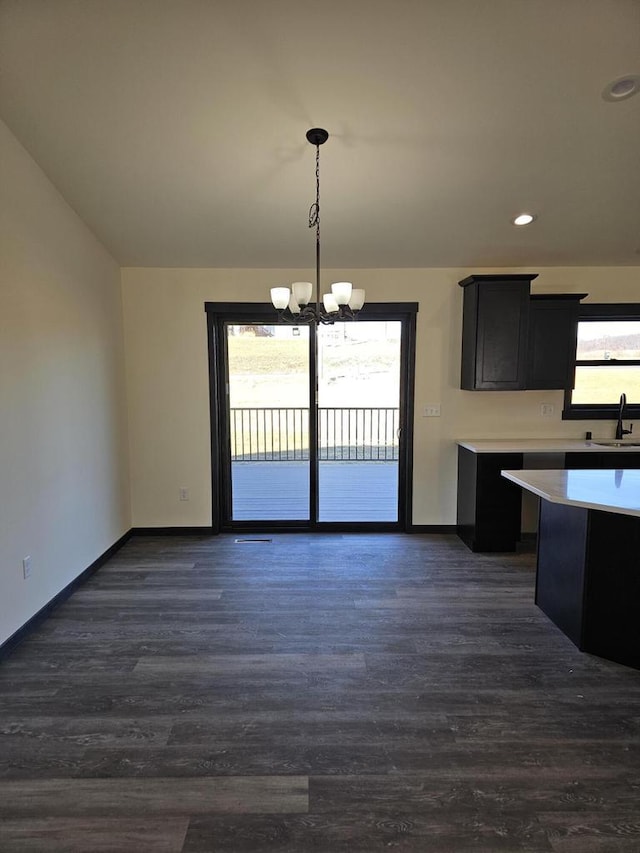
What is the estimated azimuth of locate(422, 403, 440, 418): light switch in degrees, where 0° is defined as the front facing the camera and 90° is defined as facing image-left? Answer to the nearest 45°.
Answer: approximately 0°

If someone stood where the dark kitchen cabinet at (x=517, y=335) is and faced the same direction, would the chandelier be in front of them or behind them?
in front

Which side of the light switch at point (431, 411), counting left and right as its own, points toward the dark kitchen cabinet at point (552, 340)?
left

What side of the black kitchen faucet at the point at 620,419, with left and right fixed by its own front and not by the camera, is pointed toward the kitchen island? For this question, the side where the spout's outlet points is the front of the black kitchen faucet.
front

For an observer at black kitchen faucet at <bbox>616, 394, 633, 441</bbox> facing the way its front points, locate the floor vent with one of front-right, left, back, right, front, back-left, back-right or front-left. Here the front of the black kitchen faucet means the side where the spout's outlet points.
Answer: front-right

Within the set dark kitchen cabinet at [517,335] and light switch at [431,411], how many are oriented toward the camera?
2

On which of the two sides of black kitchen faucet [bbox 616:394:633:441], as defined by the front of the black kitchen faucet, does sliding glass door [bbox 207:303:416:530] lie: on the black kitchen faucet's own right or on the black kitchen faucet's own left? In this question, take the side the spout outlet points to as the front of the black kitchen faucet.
on the black kitchen faucet's own right

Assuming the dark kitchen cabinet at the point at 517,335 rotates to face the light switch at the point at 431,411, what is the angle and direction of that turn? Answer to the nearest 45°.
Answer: approximately 90° to its right

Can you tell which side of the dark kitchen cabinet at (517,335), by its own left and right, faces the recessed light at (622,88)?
front

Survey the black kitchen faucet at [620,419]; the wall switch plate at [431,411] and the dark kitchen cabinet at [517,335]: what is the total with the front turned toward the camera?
3

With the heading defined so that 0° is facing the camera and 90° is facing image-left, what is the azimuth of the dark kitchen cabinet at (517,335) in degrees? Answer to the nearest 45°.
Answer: approximately 0°

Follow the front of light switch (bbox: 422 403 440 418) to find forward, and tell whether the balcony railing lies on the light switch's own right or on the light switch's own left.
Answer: on the light switch's own right

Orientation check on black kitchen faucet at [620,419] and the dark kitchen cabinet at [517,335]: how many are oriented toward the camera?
2

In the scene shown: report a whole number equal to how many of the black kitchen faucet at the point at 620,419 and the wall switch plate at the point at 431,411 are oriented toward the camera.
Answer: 2
